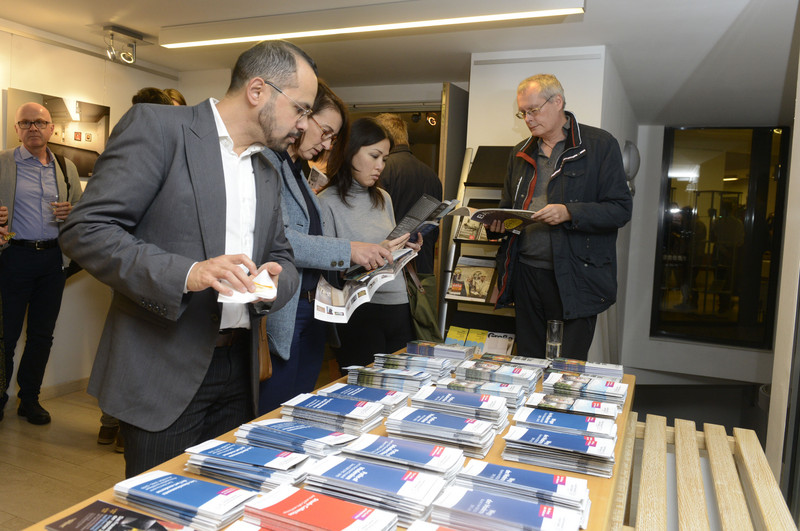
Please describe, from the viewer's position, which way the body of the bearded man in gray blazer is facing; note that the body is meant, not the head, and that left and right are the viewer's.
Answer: facing the viewer and to the right of the viewer

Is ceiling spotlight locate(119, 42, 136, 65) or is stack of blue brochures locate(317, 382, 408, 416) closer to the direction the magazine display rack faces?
the stack of blue brochures

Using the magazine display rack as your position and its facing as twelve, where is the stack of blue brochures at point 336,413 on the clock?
The stack of blue brochures is roughly at 12 o'clock from the magazine display rack.

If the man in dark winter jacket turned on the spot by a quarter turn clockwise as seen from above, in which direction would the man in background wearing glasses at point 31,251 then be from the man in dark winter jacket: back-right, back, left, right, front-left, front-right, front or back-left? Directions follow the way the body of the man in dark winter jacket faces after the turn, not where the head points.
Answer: front-left

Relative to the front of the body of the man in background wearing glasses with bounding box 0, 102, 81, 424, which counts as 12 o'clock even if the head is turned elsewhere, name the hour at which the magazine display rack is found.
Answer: The magazine display rack is roughly at 10 o'clock from the man in background wearing glasses.

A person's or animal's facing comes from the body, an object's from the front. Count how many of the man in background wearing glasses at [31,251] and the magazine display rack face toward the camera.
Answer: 2

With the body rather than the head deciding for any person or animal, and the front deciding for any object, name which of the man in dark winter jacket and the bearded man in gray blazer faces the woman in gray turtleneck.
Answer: the man in dark winter jacket

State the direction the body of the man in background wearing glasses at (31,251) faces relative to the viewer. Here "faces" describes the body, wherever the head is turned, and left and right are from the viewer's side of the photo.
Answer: facing the viewer

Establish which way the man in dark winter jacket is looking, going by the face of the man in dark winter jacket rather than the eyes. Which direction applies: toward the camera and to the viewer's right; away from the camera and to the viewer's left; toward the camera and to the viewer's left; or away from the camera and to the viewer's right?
toward the camera and to the viewer's left

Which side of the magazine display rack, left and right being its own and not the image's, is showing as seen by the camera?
front

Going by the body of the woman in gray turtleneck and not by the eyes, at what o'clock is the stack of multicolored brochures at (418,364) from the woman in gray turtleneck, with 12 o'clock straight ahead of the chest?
The stack of multicolored brochures is roughly at 1 o'clock from the woman in gray turtleneck.

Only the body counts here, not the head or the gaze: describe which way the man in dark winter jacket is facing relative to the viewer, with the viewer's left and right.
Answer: facing the viewer and to the left of the viewer

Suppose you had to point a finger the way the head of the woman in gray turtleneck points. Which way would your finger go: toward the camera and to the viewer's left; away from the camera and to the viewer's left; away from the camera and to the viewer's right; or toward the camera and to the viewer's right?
toward the camera and to the viewer's right

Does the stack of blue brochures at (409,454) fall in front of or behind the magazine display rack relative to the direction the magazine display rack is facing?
in front

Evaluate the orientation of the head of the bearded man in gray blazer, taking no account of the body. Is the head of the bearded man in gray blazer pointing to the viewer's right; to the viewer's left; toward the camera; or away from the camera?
to the viewer's right

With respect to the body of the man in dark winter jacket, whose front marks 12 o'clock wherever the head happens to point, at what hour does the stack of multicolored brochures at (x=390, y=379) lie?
The stack of multicolored brochures is roughly at 11 o'clock from the man in dark winter jacket.
